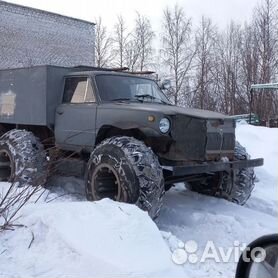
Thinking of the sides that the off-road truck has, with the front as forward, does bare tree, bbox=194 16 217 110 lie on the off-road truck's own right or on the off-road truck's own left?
on the off-road truck's own left

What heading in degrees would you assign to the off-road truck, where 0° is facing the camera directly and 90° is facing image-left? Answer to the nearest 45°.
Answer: approximately 315°

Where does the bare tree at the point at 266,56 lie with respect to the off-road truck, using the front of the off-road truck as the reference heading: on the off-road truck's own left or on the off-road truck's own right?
on the off-road truck's own left

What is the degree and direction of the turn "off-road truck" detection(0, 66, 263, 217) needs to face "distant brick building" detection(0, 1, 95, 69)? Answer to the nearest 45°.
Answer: approximately 135° to its left
